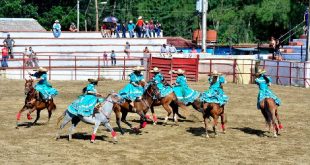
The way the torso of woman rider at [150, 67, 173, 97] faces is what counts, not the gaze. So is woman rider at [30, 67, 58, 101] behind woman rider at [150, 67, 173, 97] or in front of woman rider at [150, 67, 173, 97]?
in front

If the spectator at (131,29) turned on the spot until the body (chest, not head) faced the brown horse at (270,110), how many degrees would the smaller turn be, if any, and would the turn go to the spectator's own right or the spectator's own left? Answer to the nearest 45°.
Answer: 0° — they already face it

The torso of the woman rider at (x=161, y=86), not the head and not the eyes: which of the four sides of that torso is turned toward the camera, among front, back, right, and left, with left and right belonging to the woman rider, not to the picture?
left

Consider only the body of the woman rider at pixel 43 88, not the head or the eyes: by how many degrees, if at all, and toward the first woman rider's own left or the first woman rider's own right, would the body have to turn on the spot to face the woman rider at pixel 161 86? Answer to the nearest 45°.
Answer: approximately 180°

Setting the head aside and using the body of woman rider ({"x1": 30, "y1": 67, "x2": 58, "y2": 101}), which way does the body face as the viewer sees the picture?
to the viewer's left

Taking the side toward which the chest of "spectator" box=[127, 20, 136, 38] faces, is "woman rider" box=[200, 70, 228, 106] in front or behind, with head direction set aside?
in front

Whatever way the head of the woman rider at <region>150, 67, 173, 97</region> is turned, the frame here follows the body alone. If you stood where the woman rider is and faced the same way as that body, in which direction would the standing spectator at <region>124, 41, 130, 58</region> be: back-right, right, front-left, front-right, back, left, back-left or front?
right
